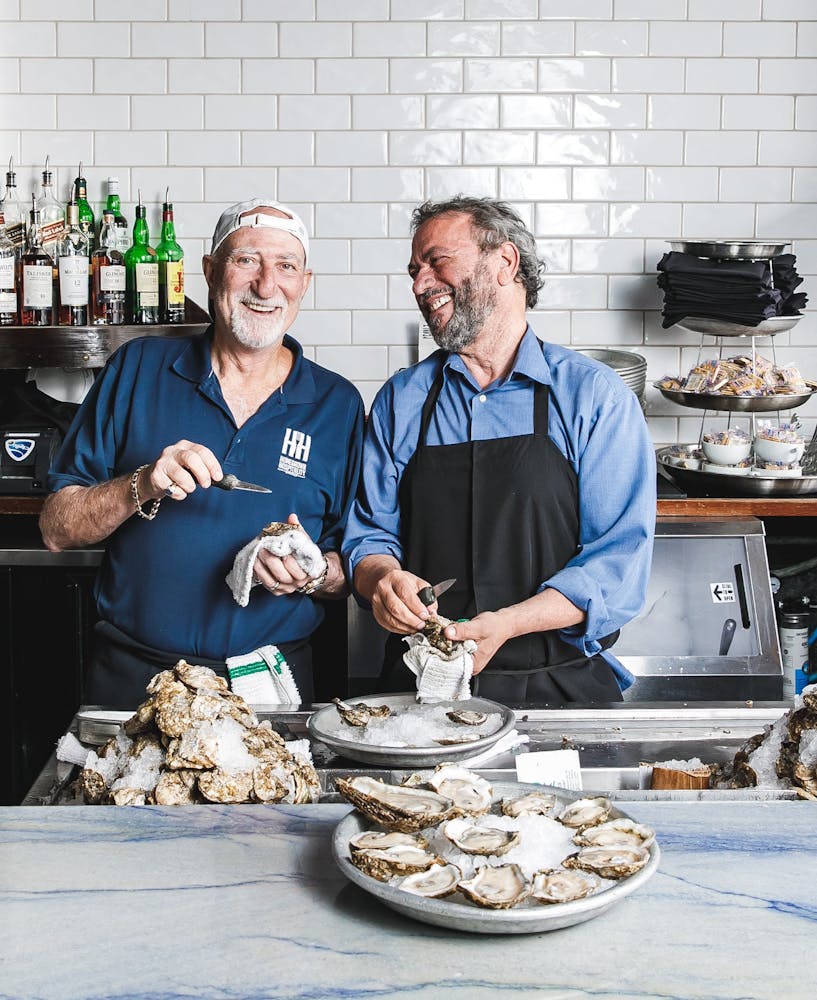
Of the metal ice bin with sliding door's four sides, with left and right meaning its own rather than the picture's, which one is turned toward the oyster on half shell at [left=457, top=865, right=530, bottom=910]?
front

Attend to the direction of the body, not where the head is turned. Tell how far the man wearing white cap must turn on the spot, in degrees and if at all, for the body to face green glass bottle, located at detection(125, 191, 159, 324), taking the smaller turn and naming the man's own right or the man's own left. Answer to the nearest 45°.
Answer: approximately 180°

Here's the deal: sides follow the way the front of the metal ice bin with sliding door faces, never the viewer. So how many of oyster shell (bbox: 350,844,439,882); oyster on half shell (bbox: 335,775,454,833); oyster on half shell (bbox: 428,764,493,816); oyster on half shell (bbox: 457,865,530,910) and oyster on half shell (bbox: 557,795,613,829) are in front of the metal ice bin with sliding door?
5

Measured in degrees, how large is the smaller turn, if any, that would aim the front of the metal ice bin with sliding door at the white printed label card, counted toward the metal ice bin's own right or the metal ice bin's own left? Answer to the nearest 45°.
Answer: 0° — it already faces it

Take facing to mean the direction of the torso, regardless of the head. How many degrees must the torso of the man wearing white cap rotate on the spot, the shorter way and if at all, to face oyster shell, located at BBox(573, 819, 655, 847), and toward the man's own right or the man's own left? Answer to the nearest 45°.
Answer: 0° — they already face it

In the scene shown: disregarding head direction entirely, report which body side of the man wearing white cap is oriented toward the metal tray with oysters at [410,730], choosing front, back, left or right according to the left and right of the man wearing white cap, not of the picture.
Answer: front

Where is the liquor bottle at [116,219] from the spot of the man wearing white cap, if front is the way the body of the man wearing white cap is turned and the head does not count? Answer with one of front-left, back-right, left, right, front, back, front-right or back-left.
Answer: back

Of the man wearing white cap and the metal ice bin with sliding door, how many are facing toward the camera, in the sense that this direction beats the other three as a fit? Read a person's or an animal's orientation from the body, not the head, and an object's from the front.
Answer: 2

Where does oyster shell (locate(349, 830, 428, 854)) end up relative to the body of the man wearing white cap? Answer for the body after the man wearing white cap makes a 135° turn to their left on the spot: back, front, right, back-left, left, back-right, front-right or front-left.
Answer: back-right

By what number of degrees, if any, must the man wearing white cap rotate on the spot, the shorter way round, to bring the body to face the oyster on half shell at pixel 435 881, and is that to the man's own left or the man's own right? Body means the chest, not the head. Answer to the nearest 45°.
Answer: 0° — they already face it

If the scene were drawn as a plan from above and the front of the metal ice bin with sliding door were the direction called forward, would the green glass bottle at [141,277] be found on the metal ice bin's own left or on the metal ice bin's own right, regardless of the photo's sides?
on the metal ice bin's own right

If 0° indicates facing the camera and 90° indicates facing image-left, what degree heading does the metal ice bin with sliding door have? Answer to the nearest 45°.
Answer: approximately 0°
